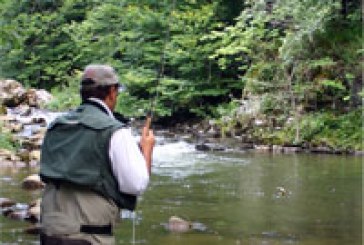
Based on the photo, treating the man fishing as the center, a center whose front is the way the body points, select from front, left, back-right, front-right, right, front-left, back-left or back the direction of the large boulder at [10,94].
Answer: front-left

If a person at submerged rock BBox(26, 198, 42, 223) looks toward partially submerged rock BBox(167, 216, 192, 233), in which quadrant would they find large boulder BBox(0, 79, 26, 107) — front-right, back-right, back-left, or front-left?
back-left

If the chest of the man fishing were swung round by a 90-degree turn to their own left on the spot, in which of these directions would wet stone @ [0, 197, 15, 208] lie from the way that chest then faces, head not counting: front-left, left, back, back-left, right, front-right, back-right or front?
front-right

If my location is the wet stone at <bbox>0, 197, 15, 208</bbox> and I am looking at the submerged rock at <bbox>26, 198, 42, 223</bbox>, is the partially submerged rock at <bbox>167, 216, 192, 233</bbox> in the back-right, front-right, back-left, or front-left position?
front-left

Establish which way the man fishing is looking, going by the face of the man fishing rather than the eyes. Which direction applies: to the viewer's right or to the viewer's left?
to the viewer's right

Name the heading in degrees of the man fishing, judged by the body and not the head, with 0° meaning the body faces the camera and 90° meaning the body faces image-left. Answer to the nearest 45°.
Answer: approximately 225°

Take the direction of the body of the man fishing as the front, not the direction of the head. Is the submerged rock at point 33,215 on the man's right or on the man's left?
on the man's left

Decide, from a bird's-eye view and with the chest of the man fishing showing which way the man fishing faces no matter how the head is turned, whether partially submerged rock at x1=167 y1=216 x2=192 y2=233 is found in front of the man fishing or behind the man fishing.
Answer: in front
